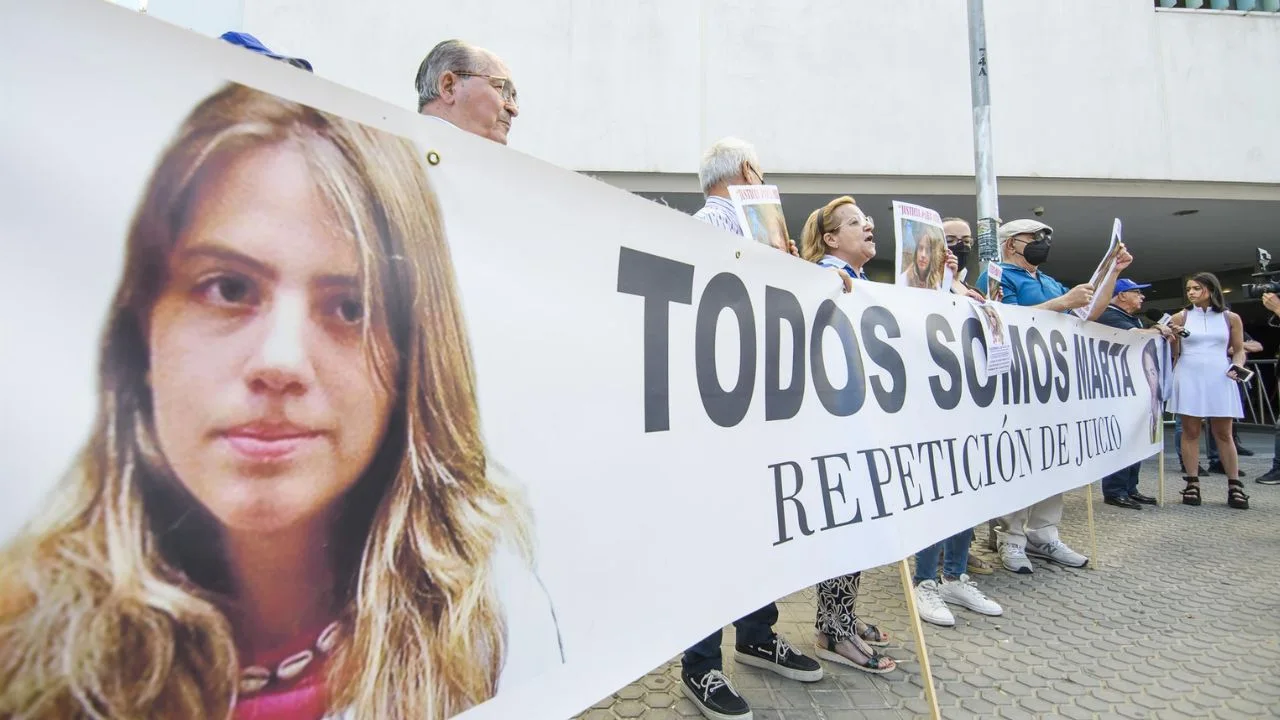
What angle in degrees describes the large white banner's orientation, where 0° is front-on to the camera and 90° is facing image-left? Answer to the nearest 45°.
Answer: approximately 315°

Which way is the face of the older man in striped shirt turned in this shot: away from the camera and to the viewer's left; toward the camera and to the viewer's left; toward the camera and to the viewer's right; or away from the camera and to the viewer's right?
away from the camera and to the viewer's right

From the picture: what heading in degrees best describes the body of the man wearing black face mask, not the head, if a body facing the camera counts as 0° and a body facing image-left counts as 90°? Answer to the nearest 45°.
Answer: approximately 315°

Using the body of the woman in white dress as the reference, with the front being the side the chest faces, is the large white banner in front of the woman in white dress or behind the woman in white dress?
in front

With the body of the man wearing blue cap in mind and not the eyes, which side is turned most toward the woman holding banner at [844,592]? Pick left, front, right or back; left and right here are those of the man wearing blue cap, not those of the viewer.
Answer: right

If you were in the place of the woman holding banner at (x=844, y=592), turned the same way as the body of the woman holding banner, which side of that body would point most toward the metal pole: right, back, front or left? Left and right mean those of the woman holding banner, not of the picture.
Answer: left
